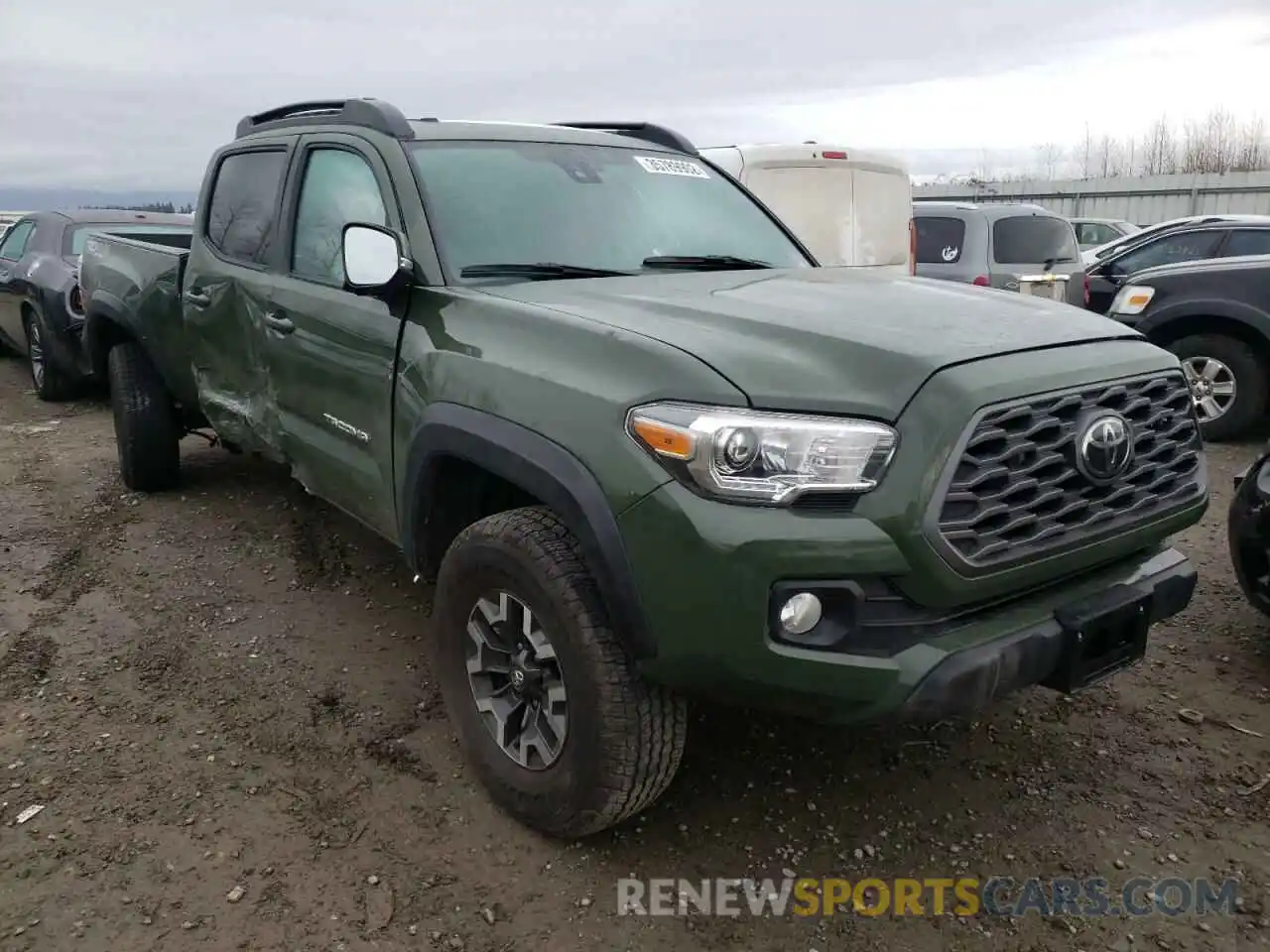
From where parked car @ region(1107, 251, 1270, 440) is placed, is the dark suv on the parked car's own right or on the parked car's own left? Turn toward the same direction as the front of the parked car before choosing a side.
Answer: on the parked car's own right

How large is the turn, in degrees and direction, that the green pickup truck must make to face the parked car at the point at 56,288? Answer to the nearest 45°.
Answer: approximately 180°

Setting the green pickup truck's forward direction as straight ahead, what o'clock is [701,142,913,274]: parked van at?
The parked van is roughly at 8 o'clock from the green pickup truck.

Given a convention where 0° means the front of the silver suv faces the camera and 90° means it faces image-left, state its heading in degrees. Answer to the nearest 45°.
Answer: approximately 135°

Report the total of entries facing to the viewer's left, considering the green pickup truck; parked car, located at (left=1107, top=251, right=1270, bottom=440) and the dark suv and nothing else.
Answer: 2

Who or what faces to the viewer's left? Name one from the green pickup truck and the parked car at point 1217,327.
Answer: the parked car

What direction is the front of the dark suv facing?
to the viewer's left

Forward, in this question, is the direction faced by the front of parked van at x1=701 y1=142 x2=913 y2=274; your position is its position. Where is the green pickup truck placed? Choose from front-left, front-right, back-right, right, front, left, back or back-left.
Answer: back-left

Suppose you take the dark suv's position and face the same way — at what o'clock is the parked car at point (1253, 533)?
The parked car is roughly at 9 o'clock from the dark suv.

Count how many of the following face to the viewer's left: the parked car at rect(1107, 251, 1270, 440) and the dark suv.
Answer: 2

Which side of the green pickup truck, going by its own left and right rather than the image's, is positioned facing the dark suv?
left

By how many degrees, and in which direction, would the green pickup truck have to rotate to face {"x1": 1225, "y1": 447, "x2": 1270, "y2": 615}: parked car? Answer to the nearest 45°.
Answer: approximately 90° to its left

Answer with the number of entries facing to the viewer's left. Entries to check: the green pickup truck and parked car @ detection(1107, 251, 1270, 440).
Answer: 1

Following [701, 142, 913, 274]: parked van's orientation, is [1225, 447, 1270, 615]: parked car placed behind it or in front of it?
behind

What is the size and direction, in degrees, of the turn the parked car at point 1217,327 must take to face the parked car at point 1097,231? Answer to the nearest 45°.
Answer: approximately 90° to its right
